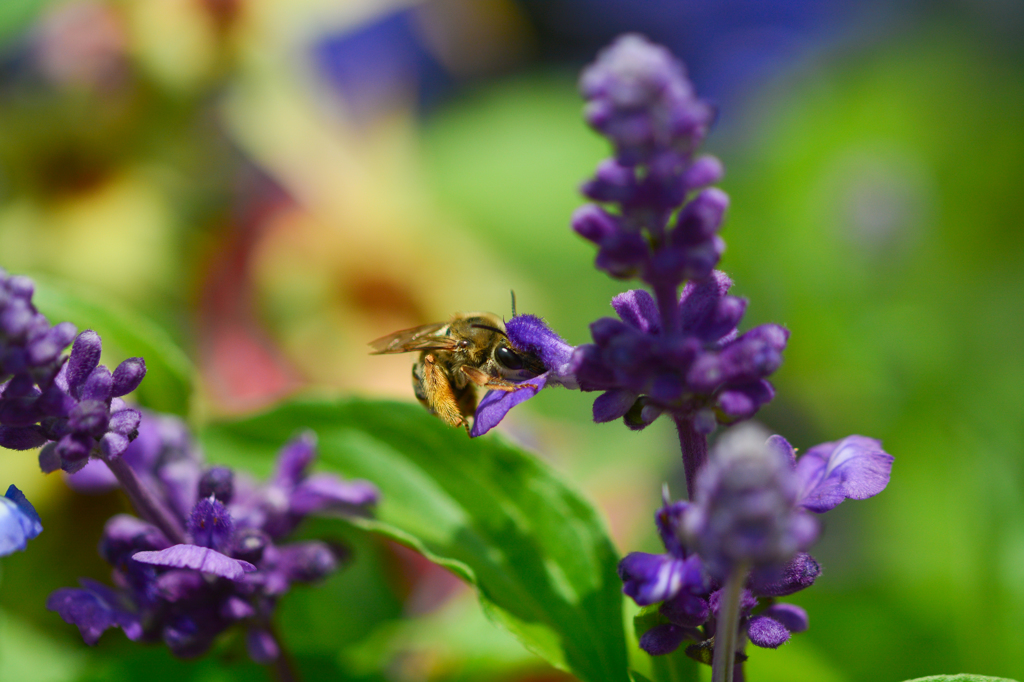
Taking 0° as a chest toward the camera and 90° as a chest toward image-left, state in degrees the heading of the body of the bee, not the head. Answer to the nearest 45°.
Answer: approximately 270°
